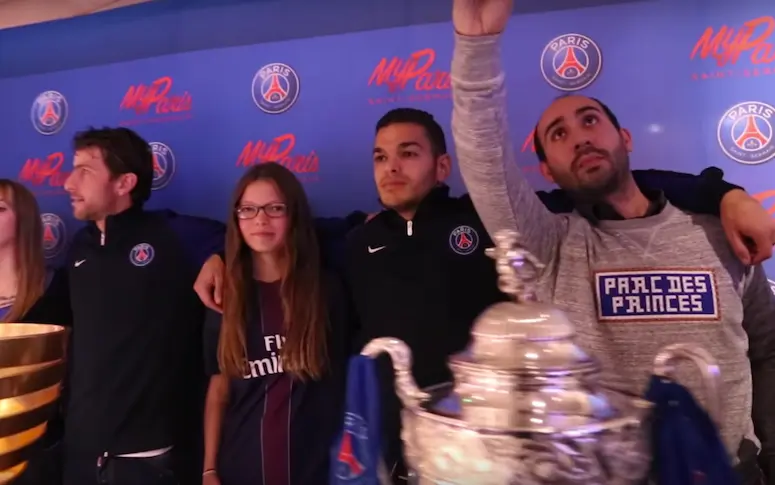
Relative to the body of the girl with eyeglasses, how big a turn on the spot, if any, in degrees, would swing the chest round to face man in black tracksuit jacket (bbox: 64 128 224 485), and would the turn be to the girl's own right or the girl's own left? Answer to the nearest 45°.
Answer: approximately 135° to the girl's own right

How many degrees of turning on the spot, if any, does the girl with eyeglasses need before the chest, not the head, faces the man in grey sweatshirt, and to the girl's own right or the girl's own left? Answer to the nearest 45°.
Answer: approximately 45° to the girl's own left

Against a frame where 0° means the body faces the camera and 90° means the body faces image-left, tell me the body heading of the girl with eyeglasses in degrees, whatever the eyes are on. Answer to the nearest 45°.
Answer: approximately 0°

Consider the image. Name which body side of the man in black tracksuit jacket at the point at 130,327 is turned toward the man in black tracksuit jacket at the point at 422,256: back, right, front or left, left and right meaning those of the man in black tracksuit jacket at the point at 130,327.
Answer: left

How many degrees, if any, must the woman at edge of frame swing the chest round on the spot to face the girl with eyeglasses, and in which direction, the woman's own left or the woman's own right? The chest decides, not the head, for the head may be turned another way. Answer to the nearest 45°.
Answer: approximately 90° to the woman's own left

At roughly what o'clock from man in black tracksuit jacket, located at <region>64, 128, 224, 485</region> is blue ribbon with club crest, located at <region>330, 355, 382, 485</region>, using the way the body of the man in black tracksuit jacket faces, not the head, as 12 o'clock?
The blue ribbon with club crest is roughly at 10 o'clock from the man in black tracksuit jacket.

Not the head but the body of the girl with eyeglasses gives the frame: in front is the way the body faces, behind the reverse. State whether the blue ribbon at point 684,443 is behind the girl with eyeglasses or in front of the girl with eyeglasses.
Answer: in front

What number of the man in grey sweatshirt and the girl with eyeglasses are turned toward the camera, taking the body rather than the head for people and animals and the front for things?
2

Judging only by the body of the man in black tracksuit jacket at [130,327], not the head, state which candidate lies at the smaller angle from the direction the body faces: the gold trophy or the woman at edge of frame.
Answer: the gold trophy
